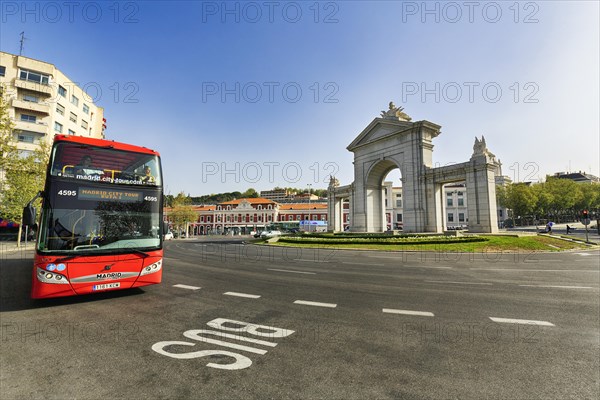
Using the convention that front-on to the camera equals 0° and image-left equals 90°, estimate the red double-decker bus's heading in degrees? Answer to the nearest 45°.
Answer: approximately 0°

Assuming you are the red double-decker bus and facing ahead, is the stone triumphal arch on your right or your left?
on your left

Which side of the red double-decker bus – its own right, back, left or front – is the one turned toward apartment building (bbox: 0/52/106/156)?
back
